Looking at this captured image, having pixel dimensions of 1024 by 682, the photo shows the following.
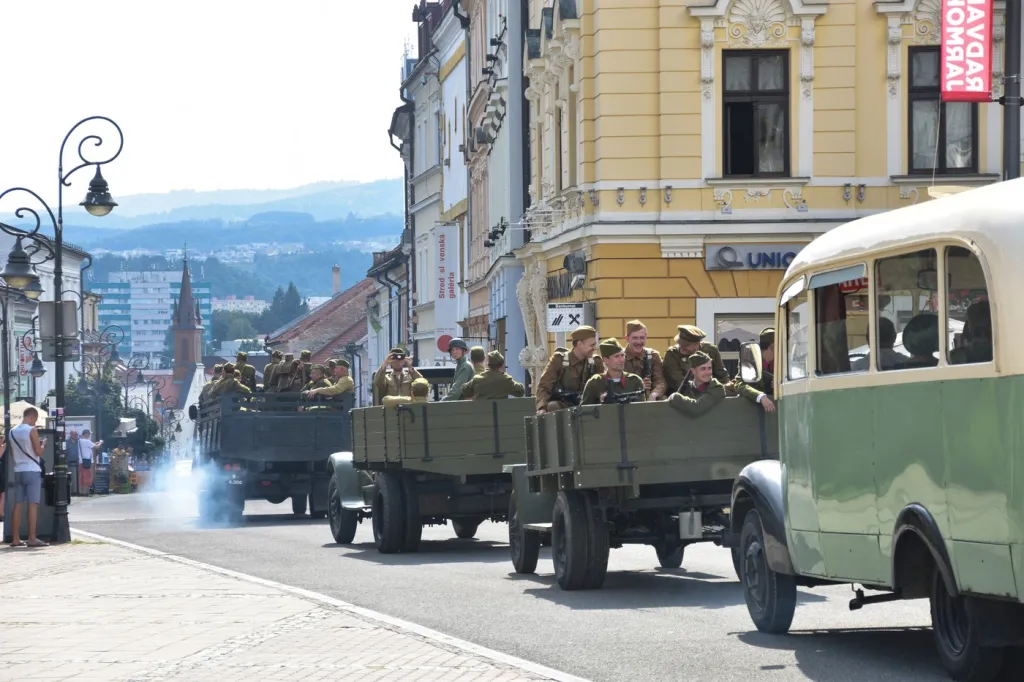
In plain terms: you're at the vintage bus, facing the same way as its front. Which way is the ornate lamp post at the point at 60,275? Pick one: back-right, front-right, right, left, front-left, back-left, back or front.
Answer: front

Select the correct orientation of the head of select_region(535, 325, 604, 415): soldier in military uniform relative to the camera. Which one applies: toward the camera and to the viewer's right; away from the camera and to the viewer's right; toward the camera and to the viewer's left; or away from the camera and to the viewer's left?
toward the camera and to the viewer's right

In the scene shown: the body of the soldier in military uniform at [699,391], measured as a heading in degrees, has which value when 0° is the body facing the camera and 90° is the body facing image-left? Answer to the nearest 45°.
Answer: approximately 45°

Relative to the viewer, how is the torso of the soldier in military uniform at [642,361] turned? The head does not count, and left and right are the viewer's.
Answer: facing the viewer

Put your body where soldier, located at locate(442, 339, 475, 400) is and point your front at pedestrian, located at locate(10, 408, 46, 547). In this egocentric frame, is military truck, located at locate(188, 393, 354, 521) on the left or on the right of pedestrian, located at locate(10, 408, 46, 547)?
right

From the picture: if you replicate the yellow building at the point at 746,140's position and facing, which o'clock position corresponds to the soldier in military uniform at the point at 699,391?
The soldier in military uniform is roughly at 12 o'clock from the yellow building.

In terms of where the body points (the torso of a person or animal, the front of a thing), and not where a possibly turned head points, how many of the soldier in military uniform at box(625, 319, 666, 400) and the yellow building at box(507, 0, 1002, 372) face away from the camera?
0

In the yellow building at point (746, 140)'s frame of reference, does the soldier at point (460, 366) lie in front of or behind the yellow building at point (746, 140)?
in front

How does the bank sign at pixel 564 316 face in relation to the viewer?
toward the camera

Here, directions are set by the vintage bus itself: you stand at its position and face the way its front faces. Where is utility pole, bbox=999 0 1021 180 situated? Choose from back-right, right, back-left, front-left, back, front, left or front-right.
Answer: front-right
